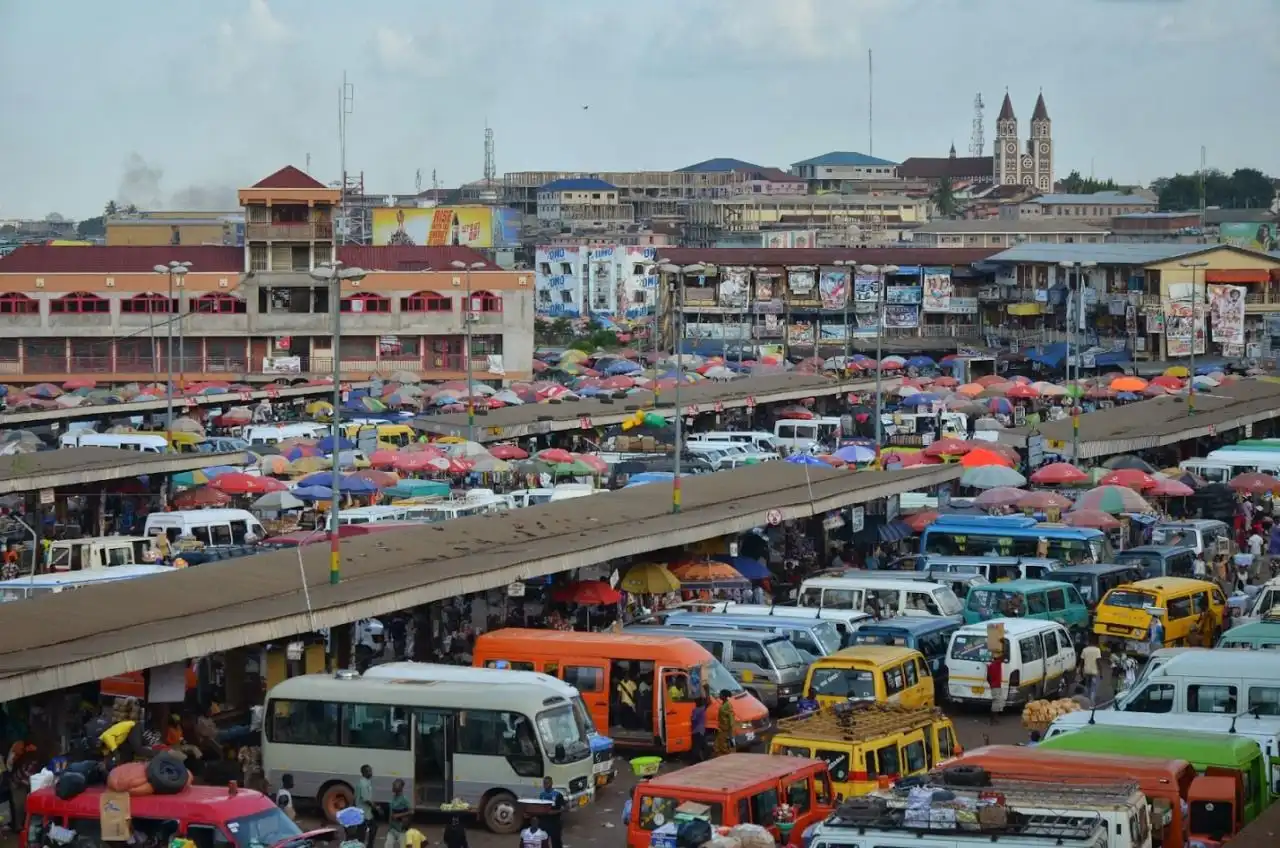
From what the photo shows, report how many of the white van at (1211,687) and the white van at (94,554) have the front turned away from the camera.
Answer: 0

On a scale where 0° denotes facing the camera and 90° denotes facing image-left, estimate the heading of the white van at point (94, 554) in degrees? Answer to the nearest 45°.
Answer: approximately 90°

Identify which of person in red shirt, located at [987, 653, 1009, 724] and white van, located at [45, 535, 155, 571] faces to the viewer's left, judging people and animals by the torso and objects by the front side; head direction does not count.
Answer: the white van

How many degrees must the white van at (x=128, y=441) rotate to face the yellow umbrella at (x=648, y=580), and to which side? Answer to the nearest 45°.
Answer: approximately 90° to its right

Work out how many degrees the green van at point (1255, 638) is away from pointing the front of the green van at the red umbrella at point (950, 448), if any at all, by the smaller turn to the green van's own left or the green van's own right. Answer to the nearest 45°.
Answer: approximately 90° to the green van's own right

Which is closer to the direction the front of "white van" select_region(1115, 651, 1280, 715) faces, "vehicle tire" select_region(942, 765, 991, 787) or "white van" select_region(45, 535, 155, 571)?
the white van

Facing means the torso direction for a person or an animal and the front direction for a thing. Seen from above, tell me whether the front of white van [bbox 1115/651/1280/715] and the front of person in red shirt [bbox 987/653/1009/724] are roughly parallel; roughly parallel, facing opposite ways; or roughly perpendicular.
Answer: roughly perpendicular

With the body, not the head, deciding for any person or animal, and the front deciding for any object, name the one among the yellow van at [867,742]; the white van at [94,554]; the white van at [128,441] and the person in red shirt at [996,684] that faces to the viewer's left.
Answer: the white van at [94,554]

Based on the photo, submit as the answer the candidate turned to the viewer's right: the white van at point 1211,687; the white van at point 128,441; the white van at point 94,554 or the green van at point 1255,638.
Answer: the white van at point 128,441
